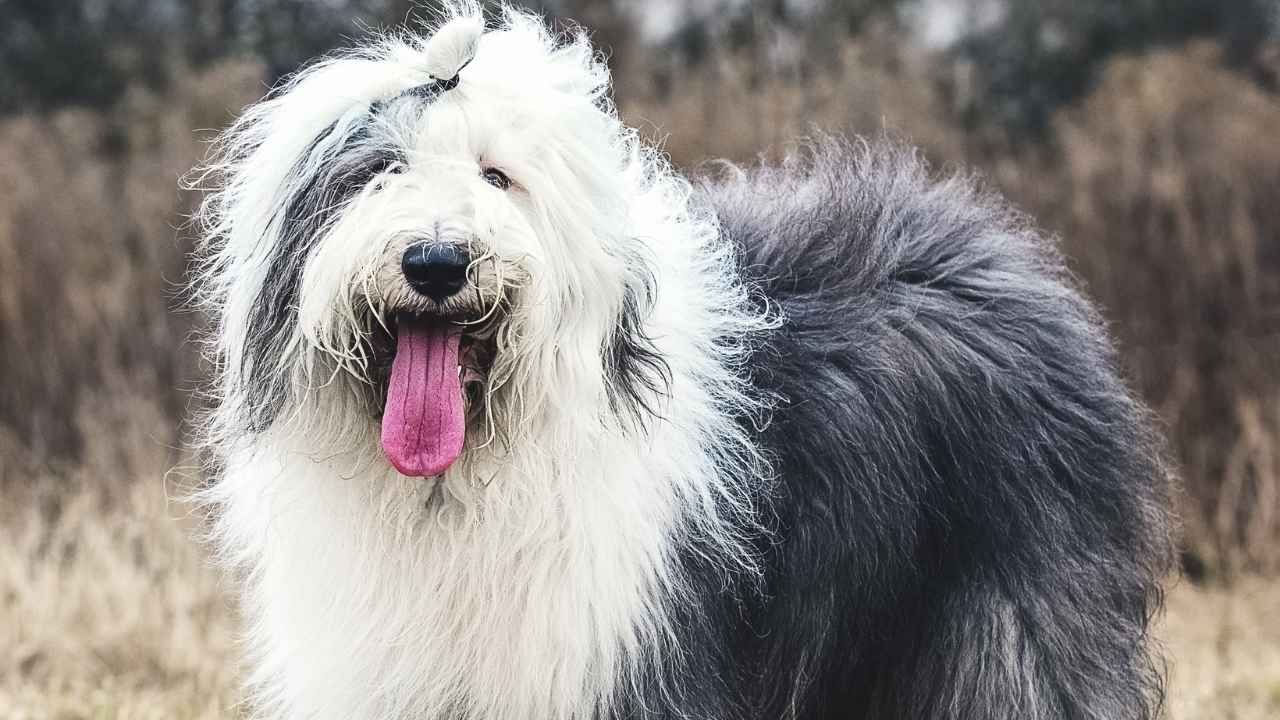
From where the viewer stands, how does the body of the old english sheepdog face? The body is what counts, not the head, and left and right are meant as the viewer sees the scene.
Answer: facing the viewer and to the left of the viewer
